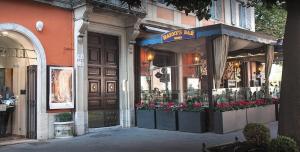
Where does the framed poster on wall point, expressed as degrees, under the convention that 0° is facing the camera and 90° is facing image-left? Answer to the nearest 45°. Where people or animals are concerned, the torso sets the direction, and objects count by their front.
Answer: approximately 315°

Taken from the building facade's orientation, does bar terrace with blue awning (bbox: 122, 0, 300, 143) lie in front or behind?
in front

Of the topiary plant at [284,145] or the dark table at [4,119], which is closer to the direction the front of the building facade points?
the topiary plant

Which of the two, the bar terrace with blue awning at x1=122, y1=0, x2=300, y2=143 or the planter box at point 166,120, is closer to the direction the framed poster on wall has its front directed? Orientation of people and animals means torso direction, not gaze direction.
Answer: the bar terrace with blue awning

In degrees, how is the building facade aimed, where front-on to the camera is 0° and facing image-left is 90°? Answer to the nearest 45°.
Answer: approximately 315°

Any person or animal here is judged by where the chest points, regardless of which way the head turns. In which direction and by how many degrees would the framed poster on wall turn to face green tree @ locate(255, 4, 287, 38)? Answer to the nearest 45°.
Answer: approximately 90° to its left

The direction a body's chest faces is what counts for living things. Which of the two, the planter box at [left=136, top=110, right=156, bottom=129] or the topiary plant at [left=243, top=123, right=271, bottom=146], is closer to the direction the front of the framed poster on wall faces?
the topiary plant
